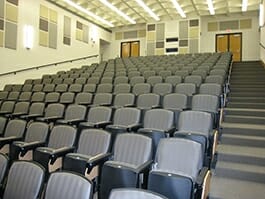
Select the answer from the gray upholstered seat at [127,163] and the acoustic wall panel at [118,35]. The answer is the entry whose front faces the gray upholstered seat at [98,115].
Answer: the acoustic wall panel

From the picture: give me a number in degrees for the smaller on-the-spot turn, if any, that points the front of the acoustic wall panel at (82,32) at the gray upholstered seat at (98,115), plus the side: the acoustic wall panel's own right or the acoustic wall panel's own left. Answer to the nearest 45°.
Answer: approximately 45° to the acoustic wall panel's own right

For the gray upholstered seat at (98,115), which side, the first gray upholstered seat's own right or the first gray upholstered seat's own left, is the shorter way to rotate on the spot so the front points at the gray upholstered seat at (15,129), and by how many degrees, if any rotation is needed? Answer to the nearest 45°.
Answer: approximately 45° to the first gray upholstered seat's own right

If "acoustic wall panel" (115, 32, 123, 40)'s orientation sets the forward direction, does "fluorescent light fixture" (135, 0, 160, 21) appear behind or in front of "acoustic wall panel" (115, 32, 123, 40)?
in front

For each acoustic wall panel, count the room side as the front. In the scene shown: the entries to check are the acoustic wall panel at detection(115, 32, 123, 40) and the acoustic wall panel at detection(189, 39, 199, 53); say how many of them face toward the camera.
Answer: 2

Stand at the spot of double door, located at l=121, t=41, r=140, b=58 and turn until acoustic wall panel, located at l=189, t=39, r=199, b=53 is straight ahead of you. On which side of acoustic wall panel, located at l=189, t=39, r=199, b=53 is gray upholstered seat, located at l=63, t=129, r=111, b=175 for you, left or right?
right

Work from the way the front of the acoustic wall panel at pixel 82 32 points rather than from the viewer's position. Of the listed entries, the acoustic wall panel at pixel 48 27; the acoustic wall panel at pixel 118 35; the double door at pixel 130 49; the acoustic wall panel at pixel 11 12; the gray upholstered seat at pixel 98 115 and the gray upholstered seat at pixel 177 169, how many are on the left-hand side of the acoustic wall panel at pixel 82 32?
2

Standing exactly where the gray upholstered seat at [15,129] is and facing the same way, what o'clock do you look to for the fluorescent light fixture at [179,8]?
The fluorescent light fixture is roughly at 6 o'clock from the gray upholstered seat.

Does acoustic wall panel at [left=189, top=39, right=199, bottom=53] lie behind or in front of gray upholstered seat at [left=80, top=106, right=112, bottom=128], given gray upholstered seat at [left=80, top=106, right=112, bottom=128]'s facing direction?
behind

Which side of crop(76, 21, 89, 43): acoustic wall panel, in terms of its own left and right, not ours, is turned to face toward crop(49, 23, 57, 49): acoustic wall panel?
right

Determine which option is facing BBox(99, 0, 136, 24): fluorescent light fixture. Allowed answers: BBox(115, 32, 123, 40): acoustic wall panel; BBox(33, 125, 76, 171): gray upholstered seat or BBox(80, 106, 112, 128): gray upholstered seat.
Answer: the acoustic wall panel

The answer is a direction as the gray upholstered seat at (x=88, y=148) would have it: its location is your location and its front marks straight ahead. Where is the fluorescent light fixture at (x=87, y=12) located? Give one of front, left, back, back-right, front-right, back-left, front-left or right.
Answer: back-right

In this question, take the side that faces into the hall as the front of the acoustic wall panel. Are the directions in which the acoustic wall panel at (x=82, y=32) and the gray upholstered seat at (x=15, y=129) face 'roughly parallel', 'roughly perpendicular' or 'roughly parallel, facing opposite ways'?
roughly perpendicular

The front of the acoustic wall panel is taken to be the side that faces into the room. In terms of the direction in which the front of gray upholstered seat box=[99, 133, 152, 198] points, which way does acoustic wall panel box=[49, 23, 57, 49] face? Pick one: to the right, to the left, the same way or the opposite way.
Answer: to the left

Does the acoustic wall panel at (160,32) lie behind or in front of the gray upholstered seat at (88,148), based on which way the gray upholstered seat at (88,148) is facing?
behind

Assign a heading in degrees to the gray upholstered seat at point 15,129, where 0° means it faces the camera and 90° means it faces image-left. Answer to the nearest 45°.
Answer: approximately 45°

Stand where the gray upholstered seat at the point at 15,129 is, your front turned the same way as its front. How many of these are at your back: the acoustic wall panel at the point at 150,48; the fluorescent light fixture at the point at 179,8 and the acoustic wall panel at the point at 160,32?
3

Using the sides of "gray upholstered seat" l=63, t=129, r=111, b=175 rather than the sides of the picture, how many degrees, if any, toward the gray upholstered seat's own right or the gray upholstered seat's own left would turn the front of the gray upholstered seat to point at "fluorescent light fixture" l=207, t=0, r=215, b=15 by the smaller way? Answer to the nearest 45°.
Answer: approximately 180°

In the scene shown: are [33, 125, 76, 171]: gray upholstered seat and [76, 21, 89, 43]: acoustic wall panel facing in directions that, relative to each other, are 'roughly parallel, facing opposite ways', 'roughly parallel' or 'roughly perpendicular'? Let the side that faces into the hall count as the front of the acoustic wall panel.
roughly perpendicular
